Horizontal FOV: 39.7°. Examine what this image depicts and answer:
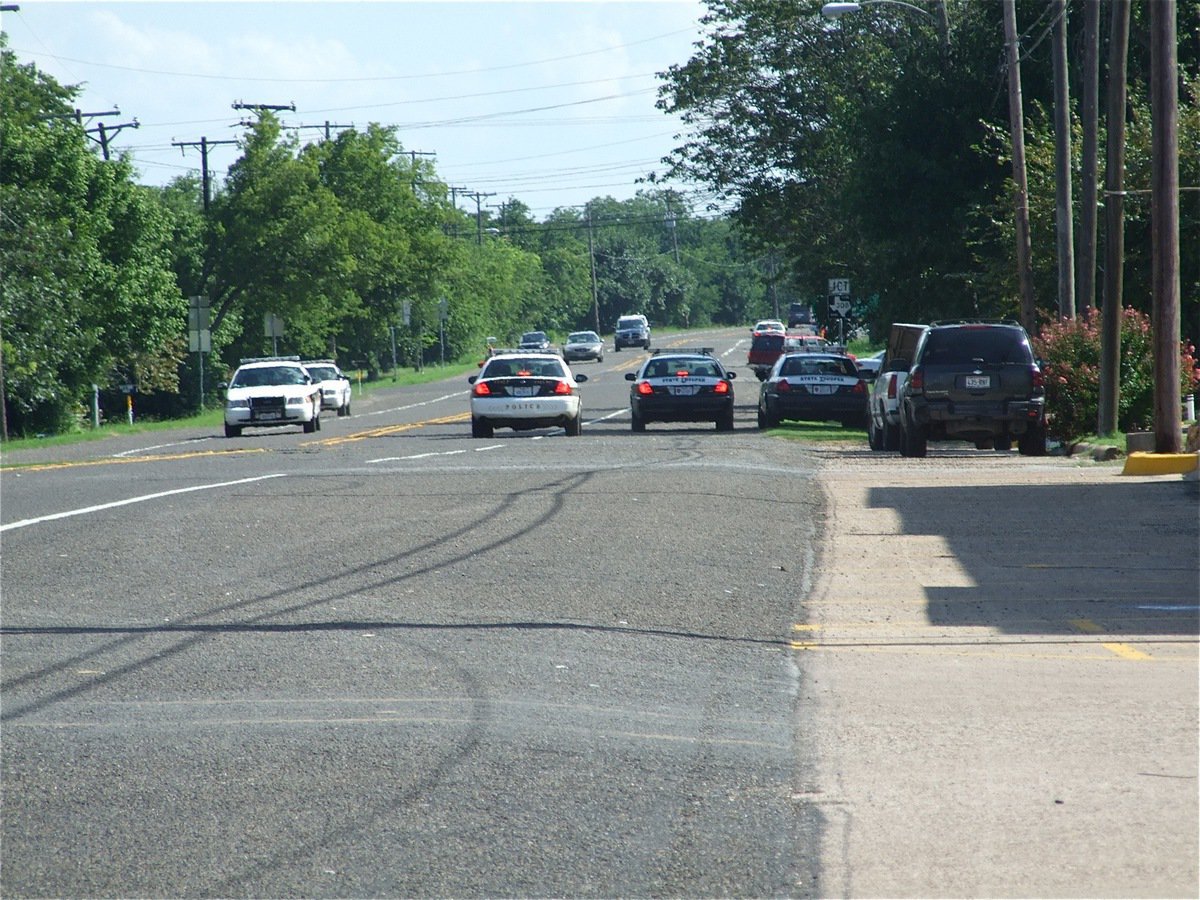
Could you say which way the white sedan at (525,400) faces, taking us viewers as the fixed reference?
facing away from the viewer

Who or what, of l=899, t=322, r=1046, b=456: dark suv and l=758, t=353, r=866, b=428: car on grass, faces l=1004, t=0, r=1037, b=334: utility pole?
the dark suv

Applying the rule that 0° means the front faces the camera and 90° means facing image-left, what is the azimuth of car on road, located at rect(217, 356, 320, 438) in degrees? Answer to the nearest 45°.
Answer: approximately 0°

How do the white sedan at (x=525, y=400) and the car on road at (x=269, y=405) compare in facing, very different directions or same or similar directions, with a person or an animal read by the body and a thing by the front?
very different directions

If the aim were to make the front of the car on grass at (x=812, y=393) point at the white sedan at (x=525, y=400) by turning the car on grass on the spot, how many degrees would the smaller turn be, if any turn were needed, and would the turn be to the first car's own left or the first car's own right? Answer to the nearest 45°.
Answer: approximately 135° to the first car's own left

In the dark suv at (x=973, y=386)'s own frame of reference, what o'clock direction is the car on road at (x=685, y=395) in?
The car on road is roughly at 11 o'clock from the dark suv.

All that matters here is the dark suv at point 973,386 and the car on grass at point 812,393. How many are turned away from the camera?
2

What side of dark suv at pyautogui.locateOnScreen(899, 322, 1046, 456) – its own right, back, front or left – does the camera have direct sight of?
back

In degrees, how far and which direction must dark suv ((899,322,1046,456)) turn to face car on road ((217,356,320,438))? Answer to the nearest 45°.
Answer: approximately 45° to its left

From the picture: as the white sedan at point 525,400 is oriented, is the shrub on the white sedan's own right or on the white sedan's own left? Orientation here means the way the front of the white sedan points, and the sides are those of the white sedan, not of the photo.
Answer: on the white sedan's own right

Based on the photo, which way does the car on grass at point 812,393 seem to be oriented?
away from the camera

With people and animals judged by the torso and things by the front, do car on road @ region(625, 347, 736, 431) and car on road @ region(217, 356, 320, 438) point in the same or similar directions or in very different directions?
very different directions

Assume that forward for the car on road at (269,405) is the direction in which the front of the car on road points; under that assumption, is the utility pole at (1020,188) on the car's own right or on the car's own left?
on the car's own left

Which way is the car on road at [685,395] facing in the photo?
away from the camera
